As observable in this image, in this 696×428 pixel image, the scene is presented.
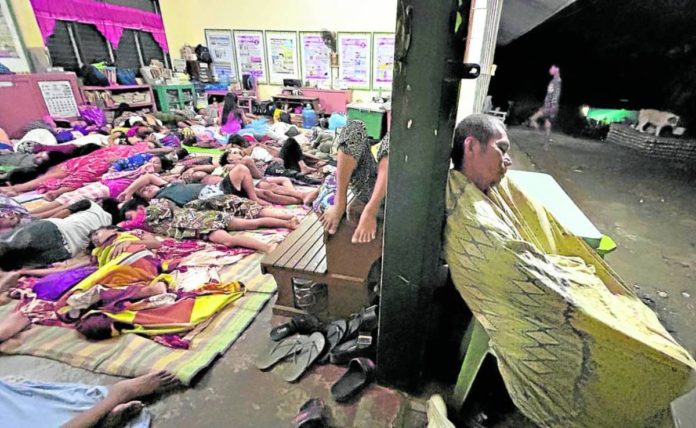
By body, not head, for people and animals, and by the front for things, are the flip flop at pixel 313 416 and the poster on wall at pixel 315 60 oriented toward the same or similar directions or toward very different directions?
very different directions

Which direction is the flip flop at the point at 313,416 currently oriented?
away from the camera

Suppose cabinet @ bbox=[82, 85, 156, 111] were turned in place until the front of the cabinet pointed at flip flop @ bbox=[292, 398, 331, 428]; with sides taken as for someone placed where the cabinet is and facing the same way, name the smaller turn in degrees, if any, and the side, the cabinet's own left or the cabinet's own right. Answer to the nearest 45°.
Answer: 0° — it already faces it

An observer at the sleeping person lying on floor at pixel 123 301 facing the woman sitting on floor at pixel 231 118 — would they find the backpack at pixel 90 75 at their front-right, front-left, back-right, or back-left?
front-left

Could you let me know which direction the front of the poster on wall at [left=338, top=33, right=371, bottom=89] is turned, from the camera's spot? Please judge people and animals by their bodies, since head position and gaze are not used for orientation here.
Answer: facing the viewer

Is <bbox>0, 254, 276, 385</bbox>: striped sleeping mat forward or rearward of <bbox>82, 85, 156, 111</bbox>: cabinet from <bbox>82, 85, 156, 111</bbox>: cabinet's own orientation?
forward

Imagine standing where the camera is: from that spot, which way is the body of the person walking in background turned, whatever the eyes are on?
to the viewer's left

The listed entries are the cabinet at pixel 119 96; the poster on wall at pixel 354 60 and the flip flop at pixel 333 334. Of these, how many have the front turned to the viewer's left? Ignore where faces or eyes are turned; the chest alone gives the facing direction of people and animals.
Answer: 0

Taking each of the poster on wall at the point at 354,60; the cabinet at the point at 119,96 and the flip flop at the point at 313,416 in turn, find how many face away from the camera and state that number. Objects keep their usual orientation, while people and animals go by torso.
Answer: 1

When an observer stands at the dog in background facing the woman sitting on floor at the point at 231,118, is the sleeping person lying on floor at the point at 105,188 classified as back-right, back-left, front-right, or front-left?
front-left
